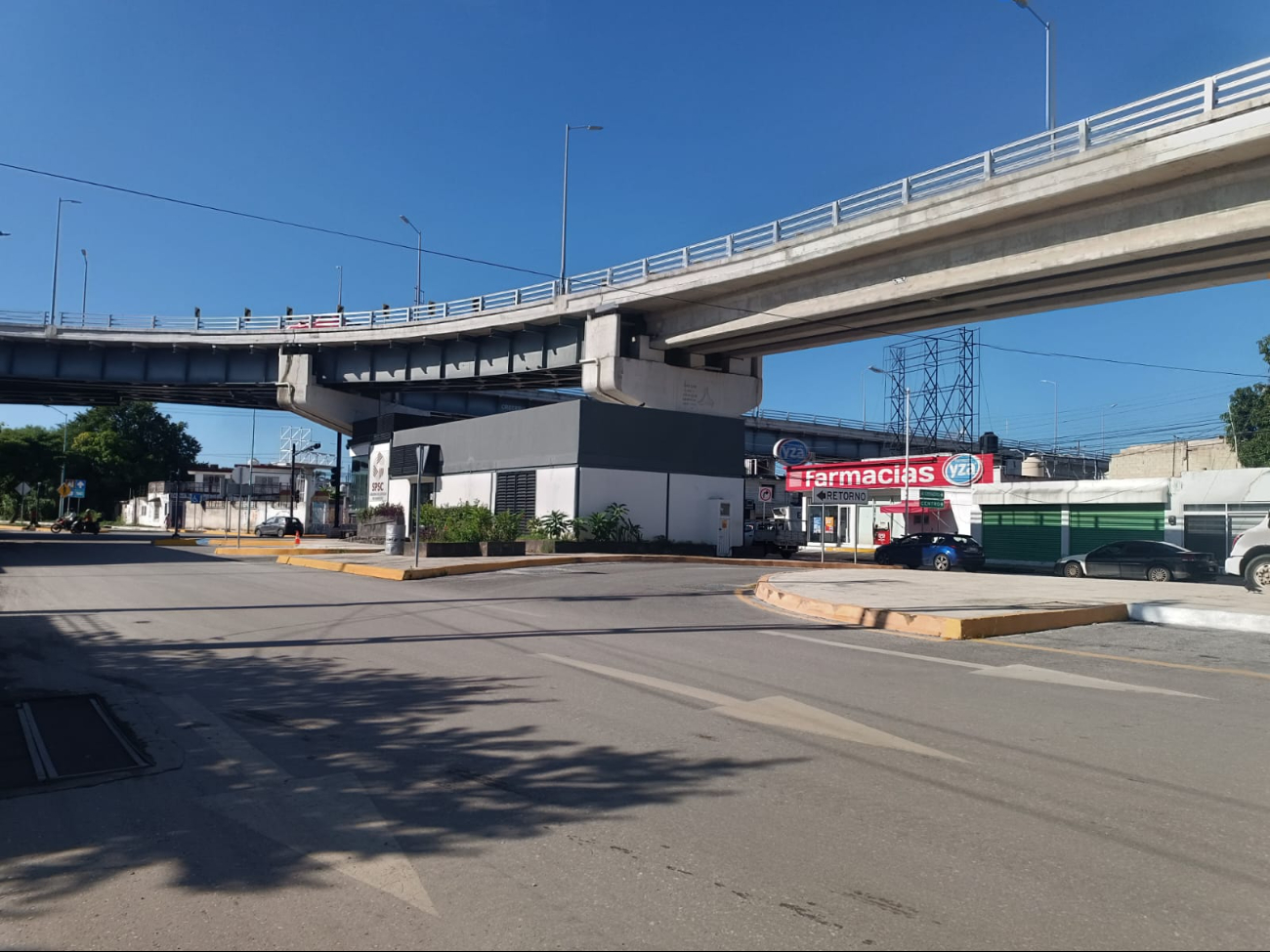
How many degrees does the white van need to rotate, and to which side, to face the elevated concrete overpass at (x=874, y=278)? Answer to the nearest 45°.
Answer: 0° — it already faces it

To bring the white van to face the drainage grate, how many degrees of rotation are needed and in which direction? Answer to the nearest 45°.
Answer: approximately 90° to its left

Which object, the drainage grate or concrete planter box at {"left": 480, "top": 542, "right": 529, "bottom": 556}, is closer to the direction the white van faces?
the concrete planter box

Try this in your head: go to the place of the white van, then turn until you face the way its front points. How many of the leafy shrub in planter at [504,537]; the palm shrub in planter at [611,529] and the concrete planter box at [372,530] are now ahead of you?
3

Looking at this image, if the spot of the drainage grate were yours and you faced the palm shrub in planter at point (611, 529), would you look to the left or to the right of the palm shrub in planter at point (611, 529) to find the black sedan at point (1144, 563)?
right

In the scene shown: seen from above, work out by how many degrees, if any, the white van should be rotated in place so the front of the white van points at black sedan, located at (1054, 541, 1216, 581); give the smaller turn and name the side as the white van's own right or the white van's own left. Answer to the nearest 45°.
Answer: approximately 45° to the white van's own right

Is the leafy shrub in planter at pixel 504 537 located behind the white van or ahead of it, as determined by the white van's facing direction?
ahead

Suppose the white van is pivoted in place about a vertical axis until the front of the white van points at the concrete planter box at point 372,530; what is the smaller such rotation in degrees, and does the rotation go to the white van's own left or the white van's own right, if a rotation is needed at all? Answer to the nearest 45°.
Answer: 0° — it already faces it
